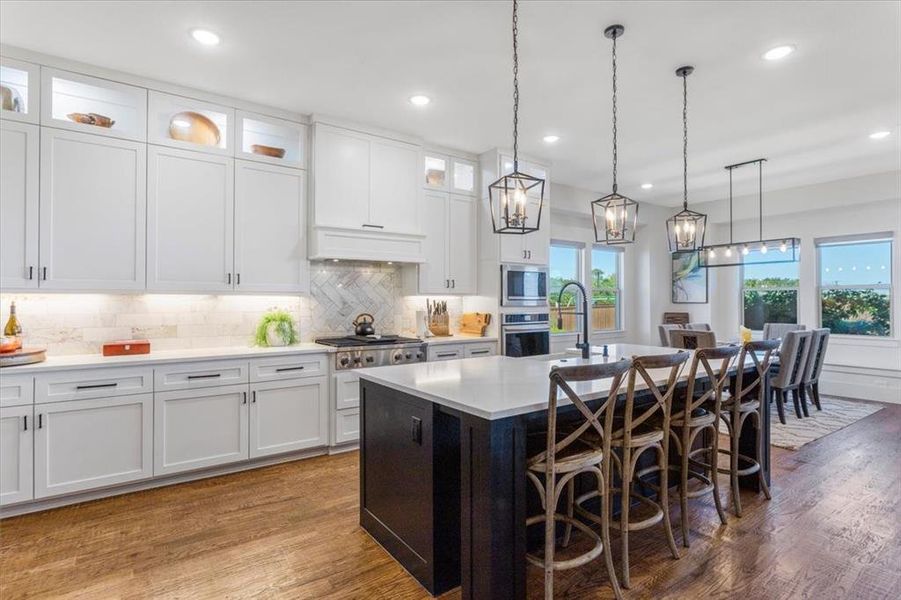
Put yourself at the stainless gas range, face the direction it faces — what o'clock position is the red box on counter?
The red box on counter is roughly at 4 o'clock from the stainless gas range.

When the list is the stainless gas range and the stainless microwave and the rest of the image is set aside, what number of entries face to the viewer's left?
0

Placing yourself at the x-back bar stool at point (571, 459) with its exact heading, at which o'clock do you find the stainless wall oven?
The stainless wall oven is roughly at 1 o'clock from the x-back bar stool.

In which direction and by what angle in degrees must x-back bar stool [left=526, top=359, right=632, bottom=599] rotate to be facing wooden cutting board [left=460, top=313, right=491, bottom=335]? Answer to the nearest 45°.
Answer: approximately 45° to its right

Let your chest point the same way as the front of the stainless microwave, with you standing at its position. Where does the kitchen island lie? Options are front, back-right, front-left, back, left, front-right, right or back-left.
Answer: front-right

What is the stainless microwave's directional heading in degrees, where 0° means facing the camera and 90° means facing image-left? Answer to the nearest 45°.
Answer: approximately 315°

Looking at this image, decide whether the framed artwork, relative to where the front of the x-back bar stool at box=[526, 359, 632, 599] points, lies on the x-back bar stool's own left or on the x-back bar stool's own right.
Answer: on the x-back bar stool's own right

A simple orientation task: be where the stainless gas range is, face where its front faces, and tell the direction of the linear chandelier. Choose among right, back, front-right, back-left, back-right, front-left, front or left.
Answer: front-left

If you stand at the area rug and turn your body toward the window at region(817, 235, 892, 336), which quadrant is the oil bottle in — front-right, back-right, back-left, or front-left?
back-left

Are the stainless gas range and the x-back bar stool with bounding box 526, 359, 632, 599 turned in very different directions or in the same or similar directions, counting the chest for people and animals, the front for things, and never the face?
very different directions

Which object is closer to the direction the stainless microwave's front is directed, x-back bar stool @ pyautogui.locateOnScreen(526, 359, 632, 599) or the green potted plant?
the x-back bar stool

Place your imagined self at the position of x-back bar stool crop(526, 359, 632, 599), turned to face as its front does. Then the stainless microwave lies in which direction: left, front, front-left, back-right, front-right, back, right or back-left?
front-right

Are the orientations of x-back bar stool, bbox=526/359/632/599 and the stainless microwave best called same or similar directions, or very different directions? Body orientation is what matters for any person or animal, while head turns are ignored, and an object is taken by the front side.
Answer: very different directions
